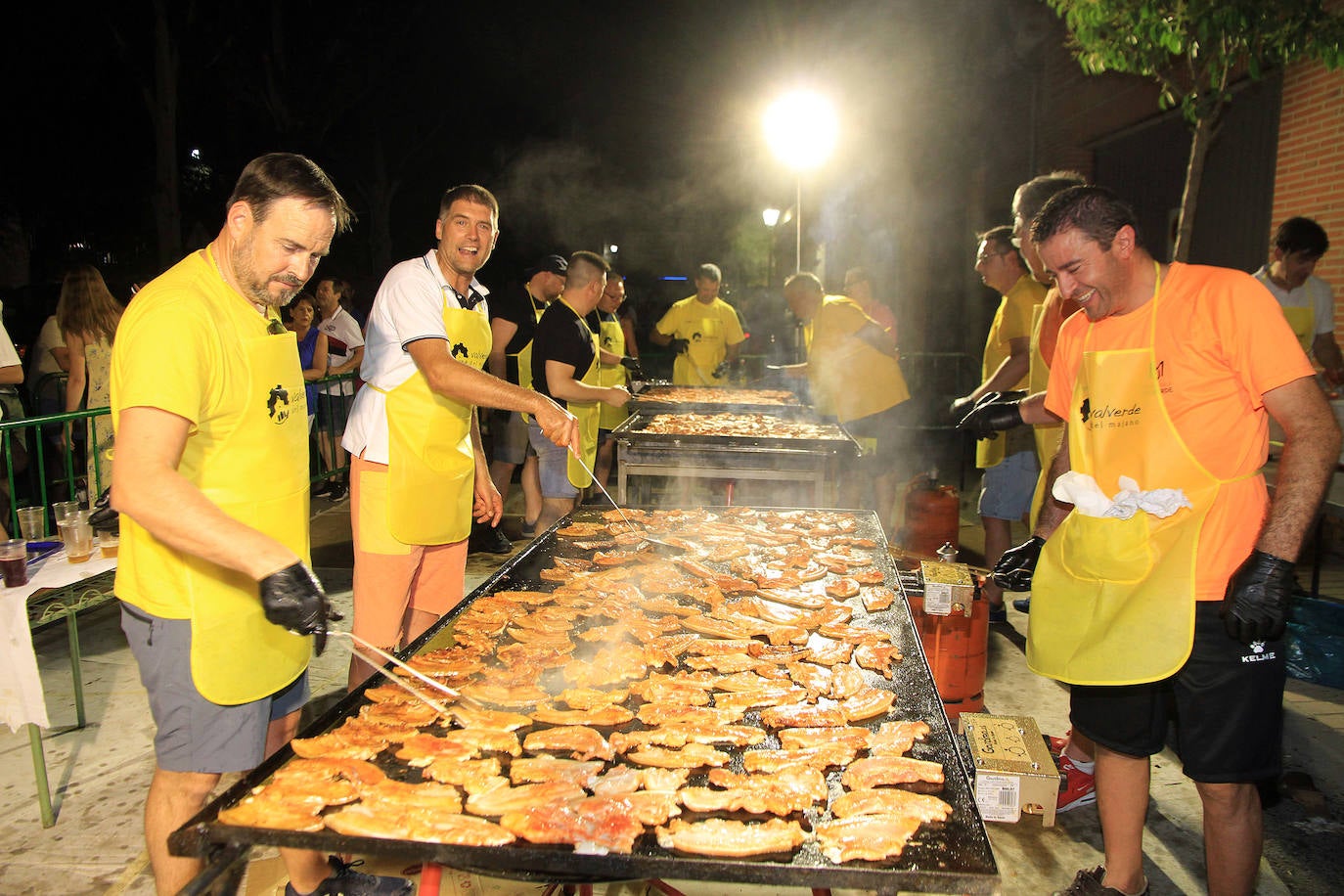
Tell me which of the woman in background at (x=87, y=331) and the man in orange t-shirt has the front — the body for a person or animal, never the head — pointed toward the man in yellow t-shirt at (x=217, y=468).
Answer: the man in orange t-shirt

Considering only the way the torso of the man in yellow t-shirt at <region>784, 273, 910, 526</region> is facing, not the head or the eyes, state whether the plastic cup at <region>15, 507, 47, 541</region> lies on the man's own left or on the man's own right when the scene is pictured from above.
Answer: on the man's own left

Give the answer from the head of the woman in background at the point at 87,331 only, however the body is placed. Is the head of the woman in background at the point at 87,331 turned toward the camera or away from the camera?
away from the camera

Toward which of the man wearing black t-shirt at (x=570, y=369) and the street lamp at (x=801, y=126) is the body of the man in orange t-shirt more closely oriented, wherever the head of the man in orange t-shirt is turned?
the man wearing black t-shirt

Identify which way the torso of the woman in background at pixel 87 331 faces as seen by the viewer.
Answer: away from the camera

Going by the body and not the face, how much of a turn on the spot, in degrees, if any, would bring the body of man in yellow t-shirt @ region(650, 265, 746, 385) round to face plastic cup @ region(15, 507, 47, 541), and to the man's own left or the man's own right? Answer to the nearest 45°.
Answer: approximately 45° to the man's own right

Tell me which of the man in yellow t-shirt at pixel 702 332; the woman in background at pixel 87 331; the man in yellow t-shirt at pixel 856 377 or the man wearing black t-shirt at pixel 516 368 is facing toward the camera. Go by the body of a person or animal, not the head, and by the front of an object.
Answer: the man in yellow t-shirt at pixel 702 332

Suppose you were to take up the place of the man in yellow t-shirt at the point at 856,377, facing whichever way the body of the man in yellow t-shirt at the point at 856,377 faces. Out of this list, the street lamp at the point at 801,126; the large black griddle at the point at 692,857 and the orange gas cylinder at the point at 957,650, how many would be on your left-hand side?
2

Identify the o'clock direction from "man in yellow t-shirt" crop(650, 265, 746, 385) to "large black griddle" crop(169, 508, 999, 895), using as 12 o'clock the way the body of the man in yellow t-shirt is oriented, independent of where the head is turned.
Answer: The large black griddle is roughly at 12 o'clock from the man in yellow t-shirt.
